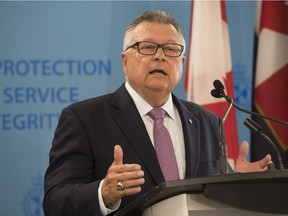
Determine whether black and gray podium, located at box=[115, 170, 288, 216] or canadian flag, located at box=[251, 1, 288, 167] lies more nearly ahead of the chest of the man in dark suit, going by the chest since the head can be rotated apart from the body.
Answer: the black and gray podium

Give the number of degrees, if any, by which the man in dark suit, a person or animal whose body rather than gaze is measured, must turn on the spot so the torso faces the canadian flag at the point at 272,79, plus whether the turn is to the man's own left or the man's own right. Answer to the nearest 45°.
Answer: approximately 90° to the man's own left

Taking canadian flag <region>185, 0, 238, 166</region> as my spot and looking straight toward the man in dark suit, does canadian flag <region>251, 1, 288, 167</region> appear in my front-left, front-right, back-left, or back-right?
back-left

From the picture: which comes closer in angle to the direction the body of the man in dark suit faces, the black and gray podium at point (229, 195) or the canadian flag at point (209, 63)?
the black and gray podium

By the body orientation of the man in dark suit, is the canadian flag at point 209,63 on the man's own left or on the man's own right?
on the man's own left

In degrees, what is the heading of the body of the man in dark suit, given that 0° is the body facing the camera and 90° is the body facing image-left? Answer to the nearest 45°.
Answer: approximately 315°

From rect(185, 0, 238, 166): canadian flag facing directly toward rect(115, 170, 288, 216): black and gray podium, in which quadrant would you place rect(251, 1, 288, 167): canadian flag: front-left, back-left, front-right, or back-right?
back-left
